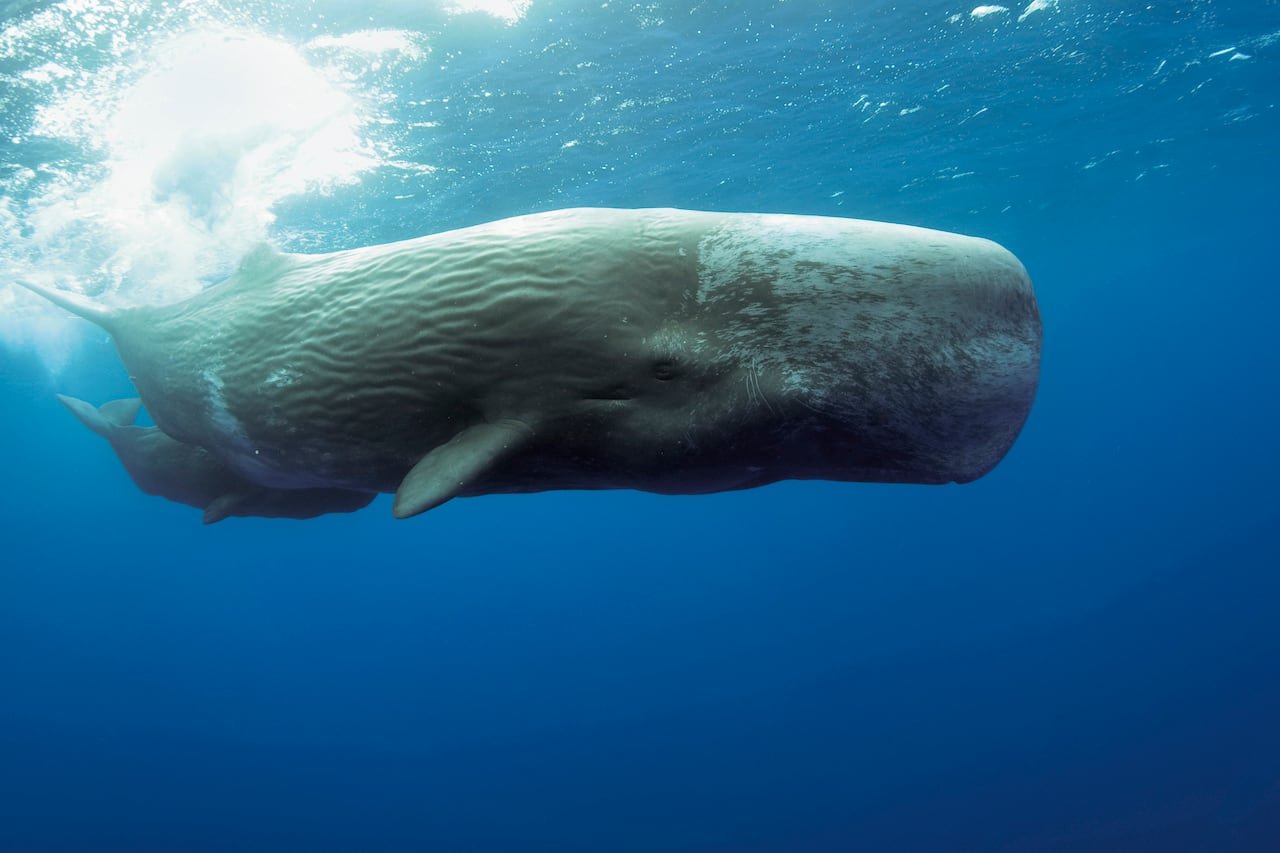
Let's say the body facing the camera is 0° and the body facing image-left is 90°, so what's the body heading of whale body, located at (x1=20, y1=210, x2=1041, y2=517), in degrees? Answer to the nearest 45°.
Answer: approximately 270°
